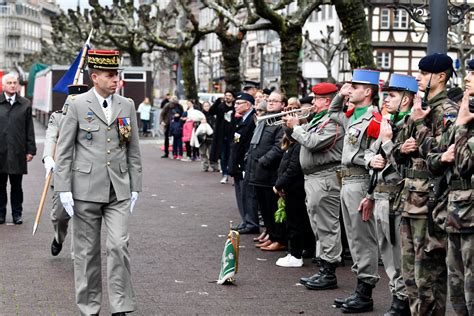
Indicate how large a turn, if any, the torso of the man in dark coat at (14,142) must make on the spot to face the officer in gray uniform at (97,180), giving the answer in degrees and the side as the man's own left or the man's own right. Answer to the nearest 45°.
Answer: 0° — they already face them

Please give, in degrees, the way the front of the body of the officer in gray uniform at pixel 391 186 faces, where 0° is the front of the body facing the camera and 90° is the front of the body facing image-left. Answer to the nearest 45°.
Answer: approximately 90°

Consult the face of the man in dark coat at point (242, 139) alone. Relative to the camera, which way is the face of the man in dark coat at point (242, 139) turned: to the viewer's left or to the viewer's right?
to the viewer's left

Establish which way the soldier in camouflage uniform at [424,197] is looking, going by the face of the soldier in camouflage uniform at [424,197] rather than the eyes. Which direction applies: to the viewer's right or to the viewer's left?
to the viewer's left

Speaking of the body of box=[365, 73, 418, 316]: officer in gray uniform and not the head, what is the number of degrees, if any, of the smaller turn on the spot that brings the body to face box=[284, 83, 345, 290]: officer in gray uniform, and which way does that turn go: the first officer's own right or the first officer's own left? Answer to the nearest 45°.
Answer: approximately 90° to the first officer's own right

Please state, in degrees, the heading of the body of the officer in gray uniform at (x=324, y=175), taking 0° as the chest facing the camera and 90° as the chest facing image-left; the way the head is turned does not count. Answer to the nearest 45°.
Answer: approximately 90°
